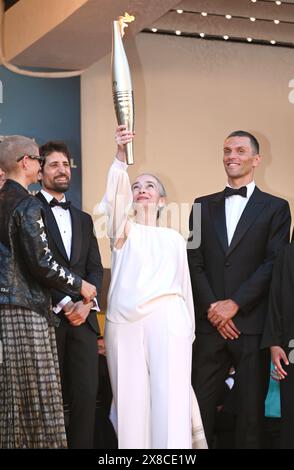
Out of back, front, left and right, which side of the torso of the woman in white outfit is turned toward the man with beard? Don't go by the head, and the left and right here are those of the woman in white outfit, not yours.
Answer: right

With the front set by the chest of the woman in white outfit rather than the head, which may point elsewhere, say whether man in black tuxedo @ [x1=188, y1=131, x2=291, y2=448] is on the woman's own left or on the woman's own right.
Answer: on the woman's own left

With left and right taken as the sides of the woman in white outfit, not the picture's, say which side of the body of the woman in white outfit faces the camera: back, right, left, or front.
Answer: front

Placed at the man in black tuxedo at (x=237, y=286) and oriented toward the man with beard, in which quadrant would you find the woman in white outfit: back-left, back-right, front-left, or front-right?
front-left

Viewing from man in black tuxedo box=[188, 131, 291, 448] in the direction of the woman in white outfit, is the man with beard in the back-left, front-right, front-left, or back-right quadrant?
front-right

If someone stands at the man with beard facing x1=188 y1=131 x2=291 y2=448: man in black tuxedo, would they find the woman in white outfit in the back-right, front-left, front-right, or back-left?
front-right
